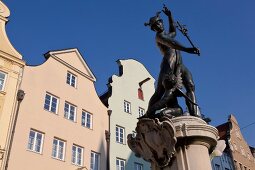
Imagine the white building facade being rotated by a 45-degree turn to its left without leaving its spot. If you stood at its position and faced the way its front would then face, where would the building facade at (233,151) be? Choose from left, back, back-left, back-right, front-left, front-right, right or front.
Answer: front-left

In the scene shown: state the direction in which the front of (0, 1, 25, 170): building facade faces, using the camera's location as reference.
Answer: facing the viewer and to the right of the viewer

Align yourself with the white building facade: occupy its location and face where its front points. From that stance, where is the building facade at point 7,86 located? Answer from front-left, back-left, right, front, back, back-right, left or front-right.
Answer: right

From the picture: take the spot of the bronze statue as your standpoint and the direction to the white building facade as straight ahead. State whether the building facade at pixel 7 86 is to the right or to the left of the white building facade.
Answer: left

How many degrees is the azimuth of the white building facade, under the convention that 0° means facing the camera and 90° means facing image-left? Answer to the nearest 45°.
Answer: approximately 315°

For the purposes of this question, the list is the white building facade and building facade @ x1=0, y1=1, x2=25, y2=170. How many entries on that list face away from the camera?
0

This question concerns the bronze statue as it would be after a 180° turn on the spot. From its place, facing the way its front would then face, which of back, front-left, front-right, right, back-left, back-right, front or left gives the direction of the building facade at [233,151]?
front-right
